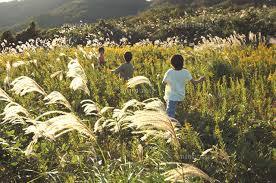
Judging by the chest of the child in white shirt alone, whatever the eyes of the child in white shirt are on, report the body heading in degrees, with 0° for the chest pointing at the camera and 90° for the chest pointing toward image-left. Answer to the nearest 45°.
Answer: approximately 180°

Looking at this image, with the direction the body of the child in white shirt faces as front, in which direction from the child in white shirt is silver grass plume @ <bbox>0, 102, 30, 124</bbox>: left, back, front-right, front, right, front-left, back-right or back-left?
back-left

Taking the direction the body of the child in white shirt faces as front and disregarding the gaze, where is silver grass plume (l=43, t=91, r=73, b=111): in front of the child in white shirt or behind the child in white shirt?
behind

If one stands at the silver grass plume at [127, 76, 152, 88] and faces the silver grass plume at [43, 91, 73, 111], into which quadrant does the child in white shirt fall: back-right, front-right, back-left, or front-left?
back-left
